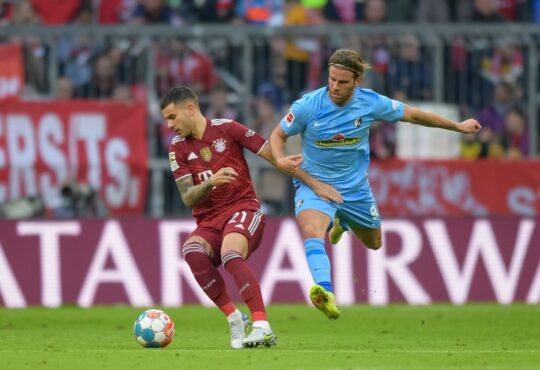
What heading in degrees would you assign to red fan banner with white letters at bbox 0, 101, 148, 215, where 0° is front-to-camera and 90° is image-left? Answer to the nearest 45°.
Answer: approximately 0°

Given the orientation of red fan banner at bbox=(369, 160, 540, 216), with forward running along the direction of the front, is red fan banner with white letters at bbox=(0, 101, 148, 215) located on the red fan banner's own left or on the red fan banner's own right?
on the red fan banner's own right

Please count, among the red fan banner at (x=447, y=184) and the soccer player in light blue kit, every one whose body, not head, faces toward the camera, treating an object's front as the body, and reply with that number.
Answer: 2
